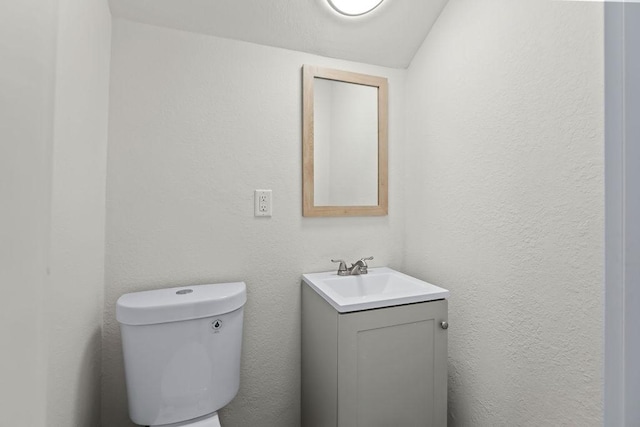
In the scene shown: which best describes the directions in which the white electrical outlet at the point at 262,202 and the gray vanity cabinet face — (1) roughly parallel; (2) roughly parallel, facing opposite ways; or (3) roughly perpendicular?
roughly parallel

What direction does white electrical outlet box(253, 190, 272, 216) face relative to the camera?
toward the camera

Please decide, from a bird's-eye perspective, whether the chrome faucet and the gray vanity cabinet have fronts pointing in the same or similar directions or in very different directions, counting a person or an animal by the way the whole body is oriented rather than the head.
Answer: same or similar directions

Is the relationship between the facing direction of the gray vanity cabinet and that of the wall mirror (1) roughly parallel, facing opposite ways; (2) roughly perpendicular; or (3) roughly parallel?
roughly parallel

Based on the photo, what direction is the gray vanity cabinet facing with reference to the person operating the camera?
facing the viewer and to the right of the viewer
